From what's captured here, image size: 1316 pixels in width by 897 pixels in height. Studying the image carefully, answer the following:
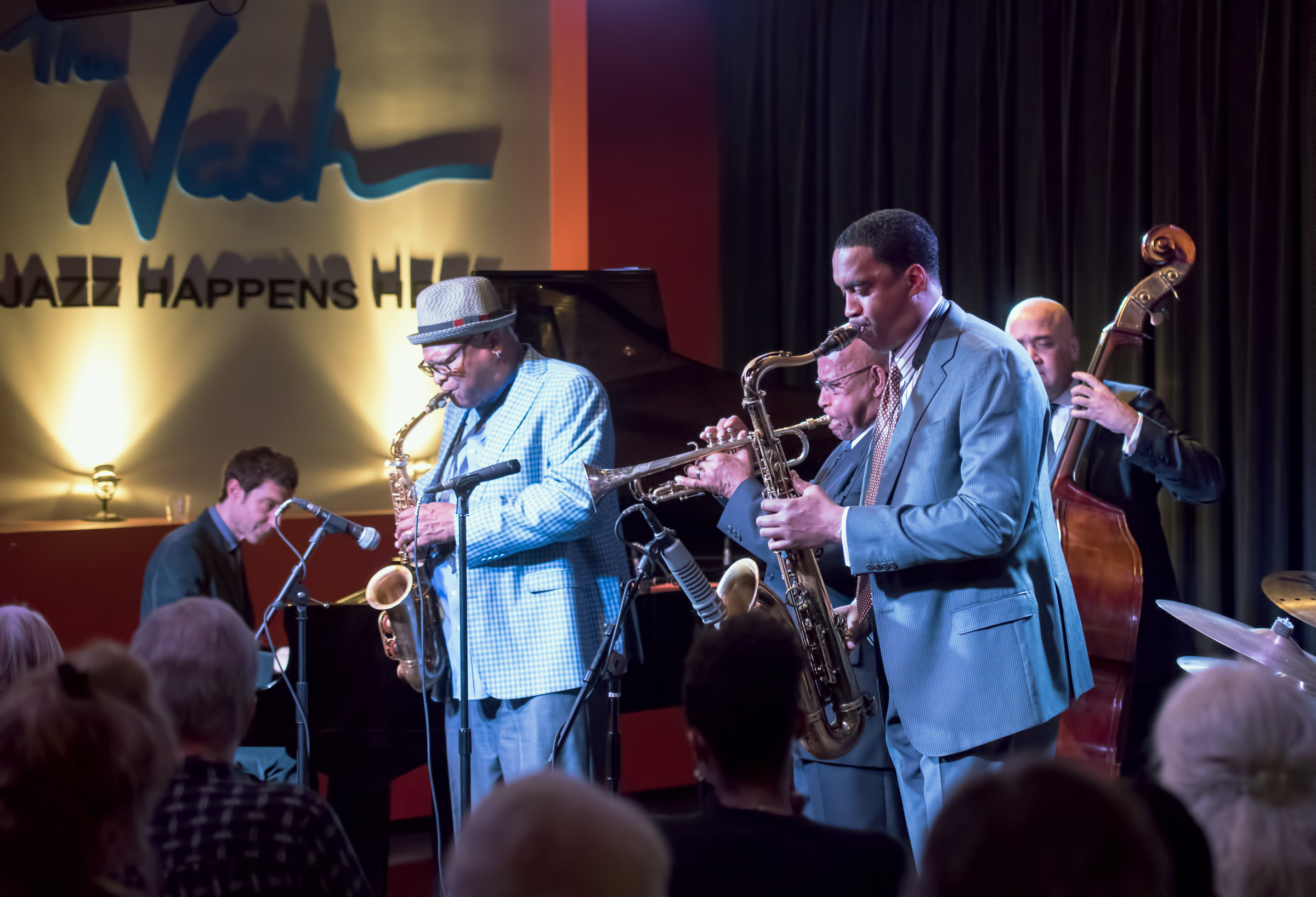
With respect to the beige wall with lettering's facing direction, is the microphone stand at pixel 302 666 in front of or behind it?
in front

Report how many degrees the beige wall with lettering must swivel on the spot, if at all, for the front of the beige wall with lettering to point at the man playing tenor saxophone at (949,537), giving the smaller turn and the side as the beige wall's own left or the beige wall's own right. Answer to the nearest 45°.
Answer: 0° — it already faces them

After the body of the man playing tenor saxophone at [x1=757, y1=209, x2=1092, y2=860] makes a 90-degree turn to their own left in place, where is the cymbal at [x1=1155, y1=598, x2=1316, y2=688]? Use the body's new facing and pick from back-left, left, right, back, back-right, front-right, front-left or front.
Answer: back-left

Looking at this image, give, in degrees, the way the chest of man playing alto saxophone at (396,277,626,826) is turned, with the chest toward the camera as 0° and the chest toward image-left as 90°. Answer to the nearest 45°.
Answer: approximately 45°

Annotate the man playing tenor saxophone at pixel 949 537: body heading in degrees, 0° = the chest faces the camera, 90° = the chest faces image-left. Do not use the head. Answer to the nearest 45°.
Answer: approximately 90°

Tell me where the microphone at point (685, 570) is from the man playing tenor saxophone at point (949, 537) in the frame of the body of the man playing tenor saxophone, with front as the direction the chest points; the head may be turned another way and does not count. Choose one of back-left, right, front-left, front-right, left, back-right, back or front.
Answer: front-right

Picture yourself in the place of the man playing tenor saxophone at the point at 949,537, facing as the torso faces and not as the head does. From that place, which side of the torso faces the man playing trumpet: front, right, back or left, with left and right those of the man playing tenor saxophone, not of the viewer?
right

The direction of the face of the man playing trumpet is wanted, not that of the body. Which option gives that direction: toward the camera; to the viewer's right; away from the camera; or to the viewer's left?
to the viewer's left

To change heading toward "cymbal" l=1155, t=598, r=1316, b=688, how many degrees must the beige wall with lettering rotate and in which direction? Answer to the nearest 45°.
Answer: approximately 45° to its left

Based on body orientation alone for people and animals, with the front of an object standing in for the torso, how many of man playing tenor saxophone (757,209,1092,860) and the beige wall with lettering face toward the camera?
1

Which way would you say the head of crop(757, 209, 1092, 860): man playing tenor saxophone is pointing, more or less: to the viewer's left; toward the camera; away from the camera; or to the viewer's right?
to the viewer's left
